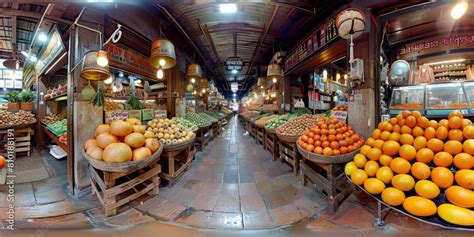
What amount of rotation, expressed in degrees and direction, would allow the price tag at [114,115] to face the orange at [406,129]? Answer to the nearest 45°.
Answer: approximately 45° to its left

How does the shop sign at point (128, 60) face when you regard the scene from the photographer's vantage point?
facing the viewer and to the right of the viewer

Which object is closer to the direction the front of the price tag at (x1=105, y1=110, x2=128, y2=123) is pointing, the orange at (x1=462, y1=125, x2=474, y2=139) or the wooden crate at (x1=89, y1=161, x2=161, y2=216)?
the wooden crate

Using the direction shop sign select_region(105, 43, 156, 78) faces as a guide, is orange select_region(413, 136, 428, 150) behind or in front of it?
in front

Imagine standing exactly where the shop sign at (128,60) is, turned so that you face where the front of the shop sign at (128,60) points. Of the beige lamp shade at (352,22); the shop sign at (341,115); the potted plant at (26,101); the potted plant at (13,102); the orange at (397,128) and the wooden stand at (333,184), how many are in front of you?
4

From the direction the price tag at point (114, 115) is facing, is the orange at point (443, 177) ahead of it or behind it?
ahead

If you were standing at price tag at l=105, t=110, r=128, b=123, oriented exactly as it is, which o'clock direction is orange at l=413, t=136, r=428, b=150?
The orange is roughly at 11 o'clock from the price tag.

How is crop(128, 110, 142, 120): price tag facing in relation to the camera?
toward the camera

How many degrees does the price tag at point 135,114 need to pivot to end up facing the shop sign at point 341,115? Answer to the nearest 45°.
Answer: approximately 45° to its left

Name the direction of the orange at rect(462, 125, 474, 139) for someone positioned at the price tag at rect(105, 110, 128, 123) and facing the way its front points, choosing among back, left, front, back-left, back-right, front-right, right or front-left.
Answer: front-left

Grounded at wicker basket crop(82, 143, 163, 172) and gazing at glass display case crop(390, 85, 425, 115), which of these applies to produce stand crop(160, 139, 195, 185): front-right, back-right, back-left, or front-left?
front-left

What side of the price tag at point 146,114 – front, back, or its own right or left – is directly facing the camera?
front
